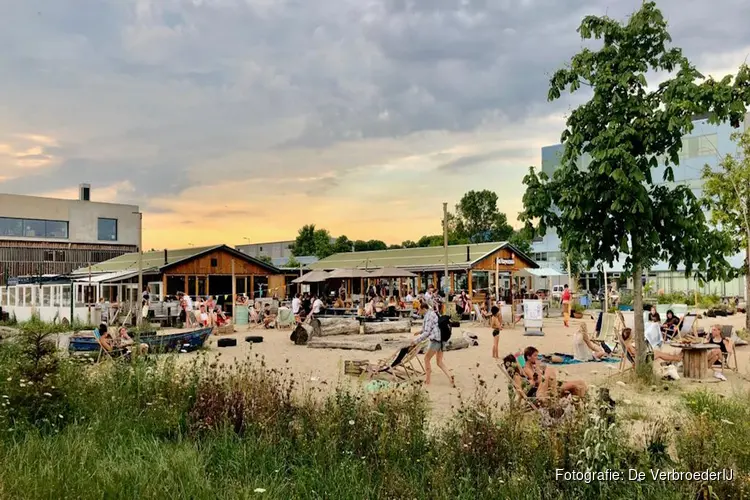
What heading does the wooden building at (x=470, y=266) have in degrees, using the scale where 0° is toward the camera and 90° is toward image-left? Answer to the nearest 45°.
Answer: approximately 315°

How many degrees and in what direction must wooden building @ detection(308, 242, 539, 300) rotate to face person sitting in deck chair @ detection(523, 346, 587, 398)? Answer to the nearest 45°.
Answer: approximately 45° to its right

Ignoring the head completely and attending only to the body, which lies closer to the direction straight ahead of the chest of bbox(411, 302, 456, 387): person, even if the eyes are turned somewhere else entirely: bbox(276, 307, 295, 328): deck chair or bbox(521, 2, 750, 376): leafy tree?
the deck chair

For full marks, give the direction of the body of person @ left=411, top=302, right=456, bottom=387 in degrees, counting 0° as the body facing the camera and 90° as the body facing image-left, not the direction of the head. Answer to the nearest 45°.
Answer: approximately 90°

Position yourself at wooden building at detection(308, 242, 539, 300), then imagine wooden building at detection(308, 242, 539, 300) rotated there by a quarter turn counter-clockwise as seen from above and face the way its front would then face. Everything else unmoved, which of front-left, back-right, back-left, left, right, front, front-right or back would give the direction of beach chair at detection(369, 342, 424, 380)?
back-right

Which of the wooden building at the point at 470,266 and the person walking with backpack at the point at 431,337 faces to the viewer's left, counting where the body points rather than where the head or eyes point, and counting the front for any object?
the person walking with backpack

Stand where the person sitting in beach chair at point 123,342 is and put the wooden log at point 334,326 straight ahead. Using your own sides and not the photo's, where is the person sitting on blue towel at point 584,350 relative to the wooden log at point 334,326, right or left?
right

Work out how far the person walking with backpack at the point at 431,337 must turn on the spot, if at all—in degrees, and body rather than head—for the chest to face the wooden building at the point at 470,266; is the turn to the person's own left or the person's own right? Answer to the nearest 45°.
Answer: approximately 90° to the person's own right

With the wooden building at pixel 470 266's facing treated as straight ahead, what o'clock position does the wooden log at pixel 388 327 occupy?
The wooden log is roughly at 2 o'clock from the wooden building.

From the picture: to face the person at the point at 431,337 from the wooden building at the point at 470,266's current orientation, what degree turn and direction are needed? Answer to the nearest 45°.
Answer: approximately 45° to its right

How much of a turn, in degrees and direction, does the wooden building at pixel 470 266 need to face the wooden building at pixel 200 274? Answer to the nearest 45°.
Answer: approximately 135° to its right

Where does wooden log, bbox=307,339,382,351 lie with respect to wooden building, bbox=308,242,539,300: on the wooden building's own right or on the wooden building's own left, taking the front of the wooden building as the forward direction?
on the wooden building's own right
